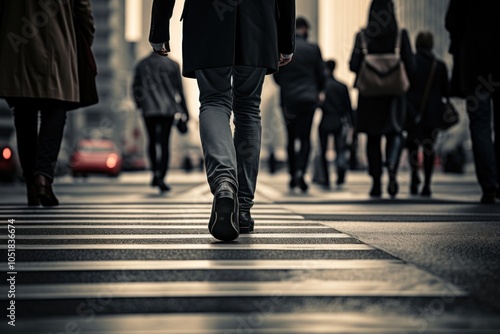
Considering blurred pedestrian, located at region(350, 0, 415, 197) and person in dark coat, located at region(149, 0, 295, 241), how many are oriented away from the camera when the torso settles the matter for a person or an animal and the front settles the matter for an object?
2

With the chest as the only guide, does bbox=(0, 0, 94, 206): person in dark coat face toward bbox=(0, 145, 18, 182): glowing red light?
yes

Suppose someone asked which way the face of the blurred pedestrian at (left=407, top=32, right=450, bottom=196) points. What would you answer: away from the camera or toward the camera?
away from the camera

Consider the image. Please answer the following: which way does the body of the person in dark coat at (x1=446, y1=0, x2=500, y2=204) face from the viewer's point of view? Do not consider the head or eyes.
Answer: away from the camera

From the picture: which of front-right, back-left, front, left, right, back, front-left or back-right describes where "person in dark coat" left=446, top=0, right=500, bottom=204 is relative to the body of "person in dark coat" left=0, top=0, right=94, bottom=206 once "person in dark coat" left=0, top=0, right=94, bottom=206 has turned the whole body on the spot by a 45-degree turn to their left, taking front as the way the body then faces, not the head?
back-right

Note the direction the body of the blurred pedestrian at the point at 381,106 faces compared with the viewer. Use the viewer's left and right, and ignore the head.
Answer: facing away from the viewer

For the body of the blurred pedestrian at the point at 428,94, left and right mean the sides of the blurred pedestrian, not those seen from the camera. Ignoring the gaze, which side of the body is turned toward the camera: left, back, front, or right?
back

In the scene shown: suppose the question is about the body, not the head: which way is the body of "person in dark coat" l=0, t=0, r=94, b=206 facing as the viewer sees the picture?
away from the camera

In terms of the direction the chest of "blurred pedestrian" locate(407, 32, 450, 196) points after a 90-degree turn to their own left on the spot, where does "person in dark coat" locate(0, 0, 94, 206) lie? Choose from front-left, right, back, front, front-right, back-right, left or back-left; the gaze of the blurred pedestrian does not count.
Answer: front-left

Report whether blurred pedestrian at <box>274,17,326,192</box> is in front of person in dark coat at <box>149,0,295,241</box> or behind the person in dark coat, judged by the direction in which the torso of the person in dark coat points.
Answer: in front

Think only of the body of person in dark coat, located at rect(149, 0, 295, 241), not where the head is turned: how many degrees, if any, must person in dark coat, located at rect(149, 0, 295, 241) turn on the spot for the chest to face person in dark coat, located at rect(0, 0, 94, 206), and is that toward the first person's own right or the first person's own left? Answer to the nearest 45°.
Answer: approximately 45° to the first person's own left

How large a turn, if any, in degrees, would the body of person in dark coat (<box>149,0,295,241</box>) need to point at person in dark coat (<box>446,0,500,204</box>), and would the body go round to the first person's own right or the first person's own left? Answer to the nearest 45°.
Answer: approximately 45° to the first person's own right

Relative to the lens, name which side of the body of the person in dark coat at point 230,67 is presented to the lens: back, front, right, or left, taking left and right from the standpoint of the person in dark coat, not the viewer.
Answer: back

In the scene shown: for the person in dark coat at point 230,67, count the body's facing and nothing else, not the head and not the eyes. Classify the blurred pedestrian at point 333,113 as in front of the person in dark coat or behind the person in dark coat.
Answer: in front
